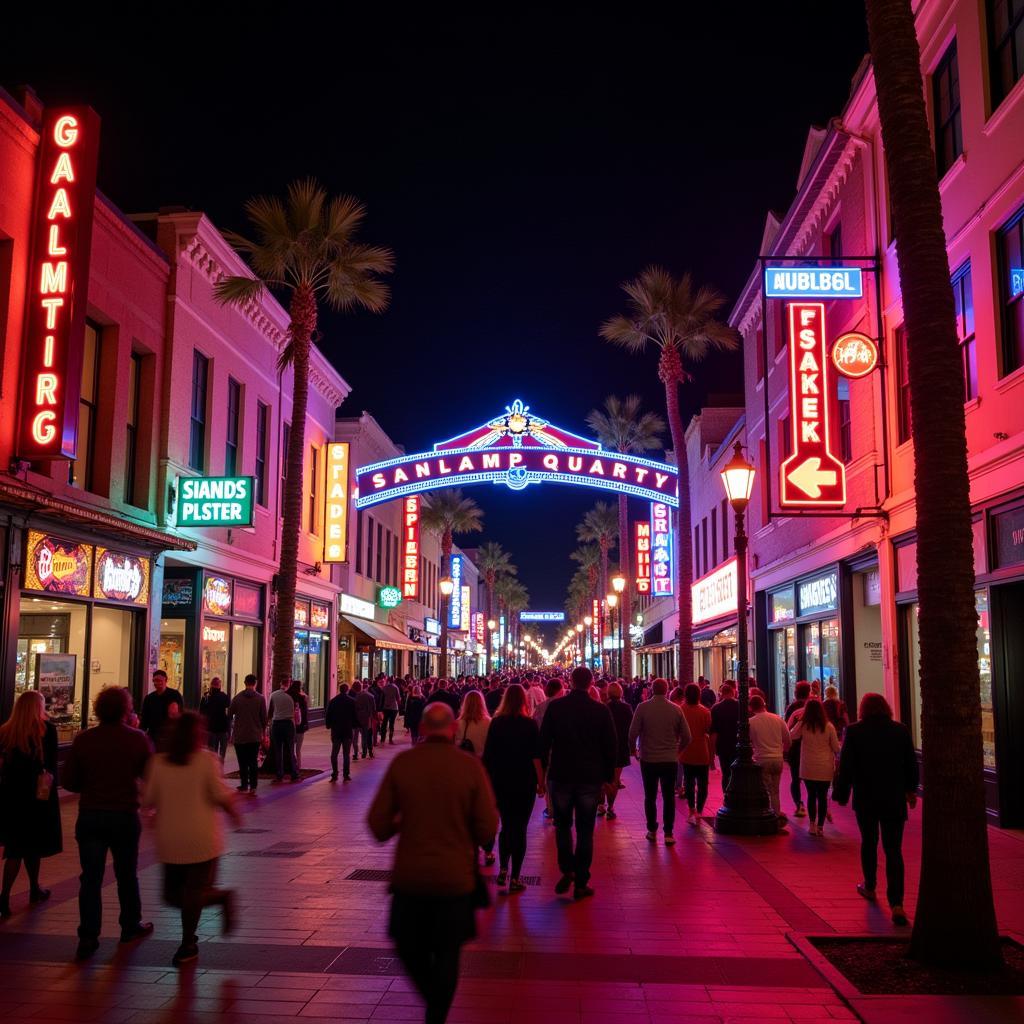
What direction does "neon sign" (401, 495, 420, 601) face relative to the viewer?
toward the camera

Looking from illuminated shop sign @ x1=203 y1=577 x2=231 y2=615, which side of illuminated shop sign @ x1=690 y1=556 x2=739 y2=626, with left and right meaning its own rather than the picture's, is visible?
front

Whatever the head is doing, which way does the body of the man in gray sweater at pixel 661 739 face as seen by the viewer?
away from the camera

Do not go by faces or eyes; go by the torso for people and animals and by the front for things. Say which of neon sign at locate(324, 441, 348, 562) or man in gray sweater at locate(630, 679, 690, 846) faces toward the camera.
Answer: the neon sign

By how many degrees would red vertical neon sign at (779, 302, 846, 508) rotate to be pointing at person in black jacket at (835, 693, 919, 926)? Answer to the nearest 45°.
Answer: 0° — it already faces them

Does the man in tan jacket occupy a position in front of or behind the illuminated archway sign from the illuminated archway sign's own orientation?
in front

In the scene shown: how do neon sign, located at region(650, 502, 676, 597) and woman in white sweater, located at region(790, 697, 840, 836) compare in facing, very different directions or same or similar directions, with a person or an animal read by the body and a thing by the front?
very different directions

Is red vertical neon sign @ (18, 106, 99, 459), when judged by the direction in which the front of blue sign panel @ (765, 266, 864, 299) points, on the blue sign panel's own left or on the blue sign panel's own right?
on the blue sign panel's own right

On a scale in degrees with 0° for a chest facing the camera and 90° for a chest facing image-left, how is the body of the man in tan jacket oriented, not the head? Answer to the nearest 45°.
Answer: approximately 180°

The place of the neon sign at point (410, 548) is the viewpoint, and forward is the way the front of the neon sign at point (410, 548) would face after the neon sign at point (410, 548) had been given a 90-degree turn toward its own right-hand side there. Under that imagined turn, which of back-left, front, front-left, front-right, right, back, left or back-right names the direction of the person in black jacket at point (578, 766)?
left

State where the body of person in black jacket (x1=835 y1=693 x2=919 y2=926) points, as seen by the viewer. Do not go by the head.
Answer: away from the camera

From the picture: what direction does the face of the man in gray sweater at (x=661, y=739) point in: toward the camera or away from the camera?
away from the camera

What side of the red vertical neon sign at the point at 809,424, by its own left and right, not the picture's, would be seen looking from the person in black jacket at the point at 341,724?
right

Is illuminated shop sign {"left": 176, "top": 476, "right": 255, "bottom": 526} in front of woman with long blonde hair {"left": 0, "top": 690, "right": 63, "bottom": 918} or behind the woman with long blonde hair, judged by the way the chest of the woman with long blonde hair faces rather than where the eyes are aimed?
in front

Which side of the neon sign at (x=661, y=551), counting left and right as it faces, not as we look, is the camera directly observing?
front

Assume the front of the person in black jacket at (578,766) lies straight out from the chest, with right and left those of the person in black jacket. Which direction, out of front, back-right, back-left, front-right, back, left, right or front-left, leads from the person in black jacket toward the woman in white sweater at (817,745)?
front-right
